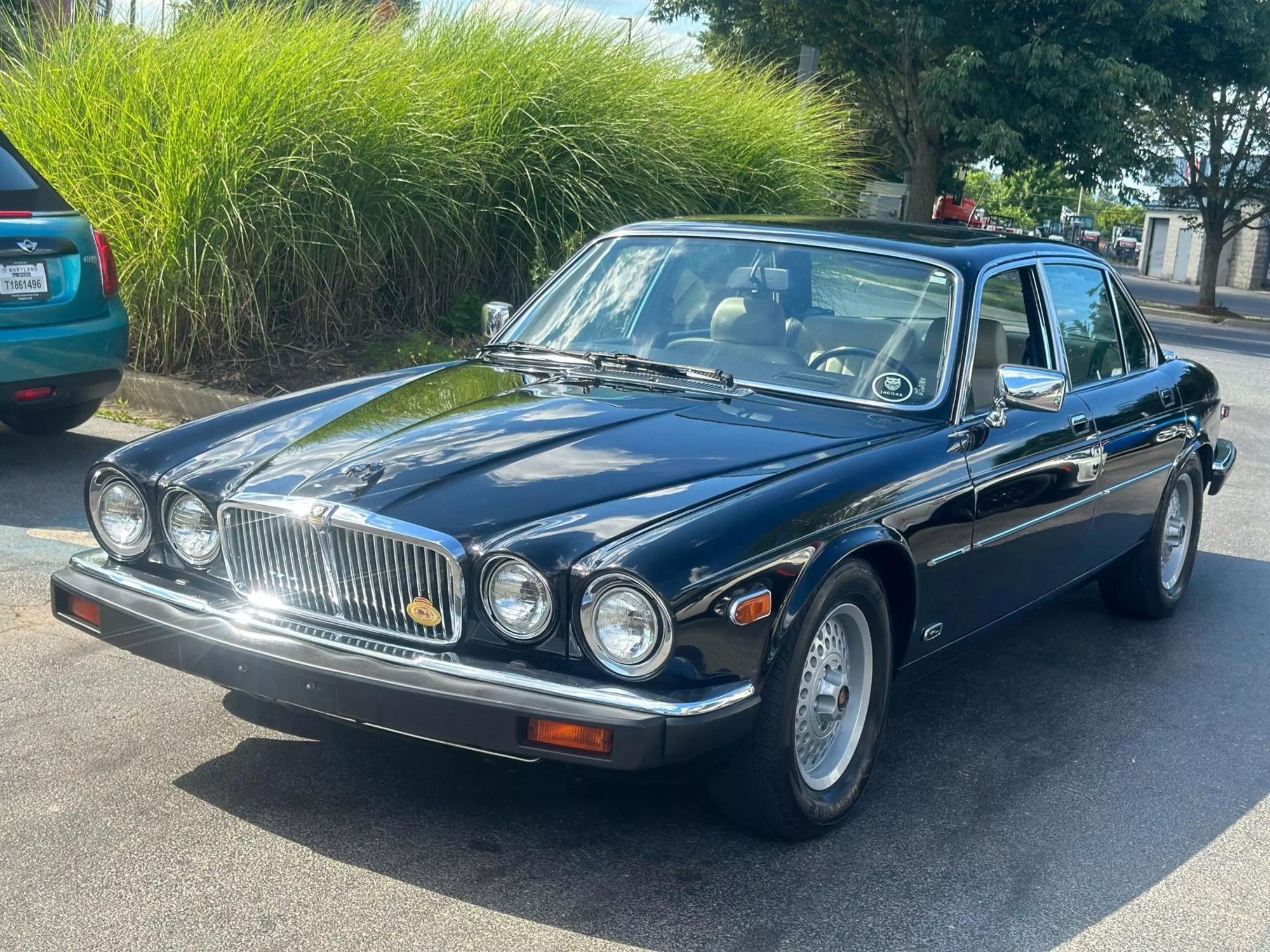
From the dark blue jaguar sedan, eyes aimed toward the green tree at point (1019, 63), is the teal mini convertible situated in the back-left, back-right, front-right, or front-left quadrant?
front-left

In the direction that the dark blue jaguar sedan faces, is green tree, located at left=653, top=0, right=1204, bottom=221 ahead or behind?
behind

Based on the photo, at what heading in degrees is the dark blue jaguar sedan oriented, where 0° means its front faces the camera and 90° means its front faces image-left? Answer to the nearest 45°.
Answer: approximately 45°

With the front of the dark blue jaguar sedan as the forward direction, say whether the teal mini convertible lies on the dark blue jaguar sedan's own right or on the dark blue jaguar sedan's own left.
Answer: on the dark blue jaguar sedan's own right

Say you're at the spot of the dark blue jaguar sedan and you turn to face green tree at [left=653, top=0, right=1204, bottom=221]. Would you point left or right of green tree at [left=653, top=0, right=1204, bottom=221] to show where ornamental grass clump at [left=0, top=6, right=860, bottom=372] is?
left

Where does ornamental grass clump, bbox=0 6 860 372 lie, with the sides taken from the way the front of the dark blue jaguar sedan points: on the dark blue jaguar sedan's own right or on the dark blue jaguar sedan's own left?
on the dark blue jaguar sedan's own right
